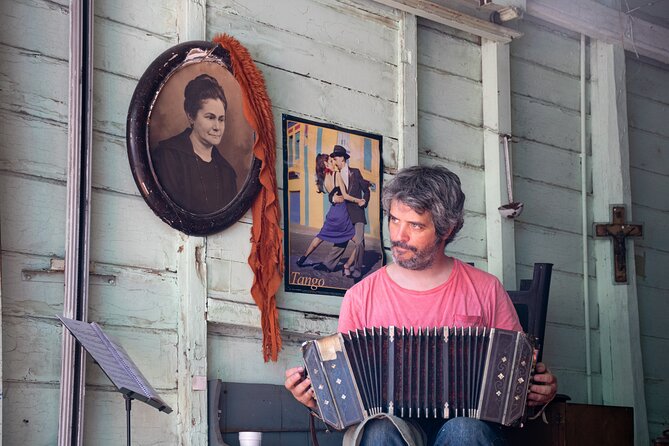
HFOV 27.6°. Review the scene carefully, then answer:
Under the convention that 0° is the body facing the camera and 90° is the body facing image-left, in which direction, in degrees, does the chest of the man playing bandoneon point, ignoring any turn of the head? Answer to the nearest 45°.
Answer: approximately 0°

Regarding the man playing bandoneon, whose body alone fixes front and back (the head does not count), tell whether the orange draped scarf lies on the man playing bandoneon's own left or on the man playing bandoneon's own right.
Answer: on the man playing bandoneon's own right

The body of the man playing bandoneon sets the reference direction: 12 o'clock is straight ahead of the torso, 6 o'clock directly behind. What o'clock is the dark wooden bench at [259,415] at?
The dark wooden bench is roughly at 4 o'clock from the man playing bandoneon.

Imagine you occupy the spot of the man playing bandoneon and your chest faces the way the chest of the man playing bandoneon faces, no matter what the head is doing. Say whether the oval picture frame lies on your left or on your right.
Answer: on your right

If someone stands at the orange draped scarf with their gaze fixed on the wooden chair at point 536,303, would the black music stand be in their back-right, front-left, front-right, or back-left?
back-right

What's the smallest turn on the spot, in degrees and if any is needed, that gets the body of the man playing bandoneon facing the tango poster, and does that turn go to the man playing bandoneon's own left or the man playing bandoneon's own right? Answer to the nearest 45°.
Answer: approximately 135° to the man playing bandoneon's own right
